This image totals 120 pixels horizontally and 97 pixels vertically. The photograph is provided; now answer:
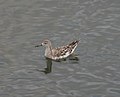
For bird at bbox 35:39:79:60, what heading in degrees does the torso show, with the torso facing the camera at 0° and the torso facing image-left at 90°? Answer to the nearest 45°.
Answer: approximately 90°
